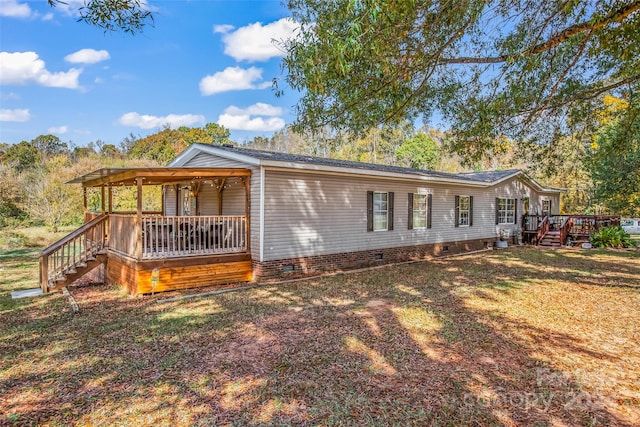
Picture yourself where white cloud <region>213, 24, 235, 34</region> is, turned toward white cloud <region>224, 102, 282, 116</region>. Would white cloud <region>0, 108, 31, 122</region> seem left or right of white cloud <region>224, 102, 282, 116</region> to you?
left

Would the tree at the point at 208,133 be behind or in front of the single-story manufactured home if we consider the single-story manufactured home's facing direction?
behind

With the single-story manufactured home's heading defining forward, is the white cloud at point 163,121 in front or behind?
behind

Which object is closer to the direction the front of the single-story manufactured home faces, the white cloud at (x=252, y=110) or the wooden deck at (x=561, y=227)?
the wooden deck

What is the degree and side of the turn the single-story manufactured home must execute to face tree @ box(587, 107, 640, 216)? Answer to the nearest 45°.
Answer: approximately 45° to its left

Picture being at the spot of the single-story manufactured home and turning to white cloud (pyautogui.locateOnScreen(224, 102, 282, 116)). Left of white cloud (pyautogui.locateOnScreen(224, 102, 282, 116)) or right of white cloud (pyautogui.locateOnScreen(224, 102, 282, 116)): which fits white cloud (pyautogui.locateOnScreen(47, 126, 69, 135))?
left

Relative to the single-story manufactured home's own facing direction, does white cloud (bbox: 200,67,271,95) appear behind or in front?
behind

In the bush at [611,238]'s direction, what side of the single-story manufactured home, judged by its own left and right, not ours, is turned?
left

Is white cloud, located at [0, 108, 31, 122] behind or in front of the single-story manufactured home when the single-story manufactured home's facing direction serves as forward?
behind

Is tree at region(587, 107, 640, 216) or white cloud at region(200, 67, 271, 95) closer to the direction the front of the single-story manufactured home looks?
the tree

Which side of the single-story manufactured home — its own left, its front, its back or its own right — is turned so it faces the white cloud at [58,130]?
back

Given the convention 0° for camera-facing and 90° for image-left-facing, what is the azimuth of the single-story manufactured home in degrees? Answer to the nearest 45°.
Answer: approximately 315°
